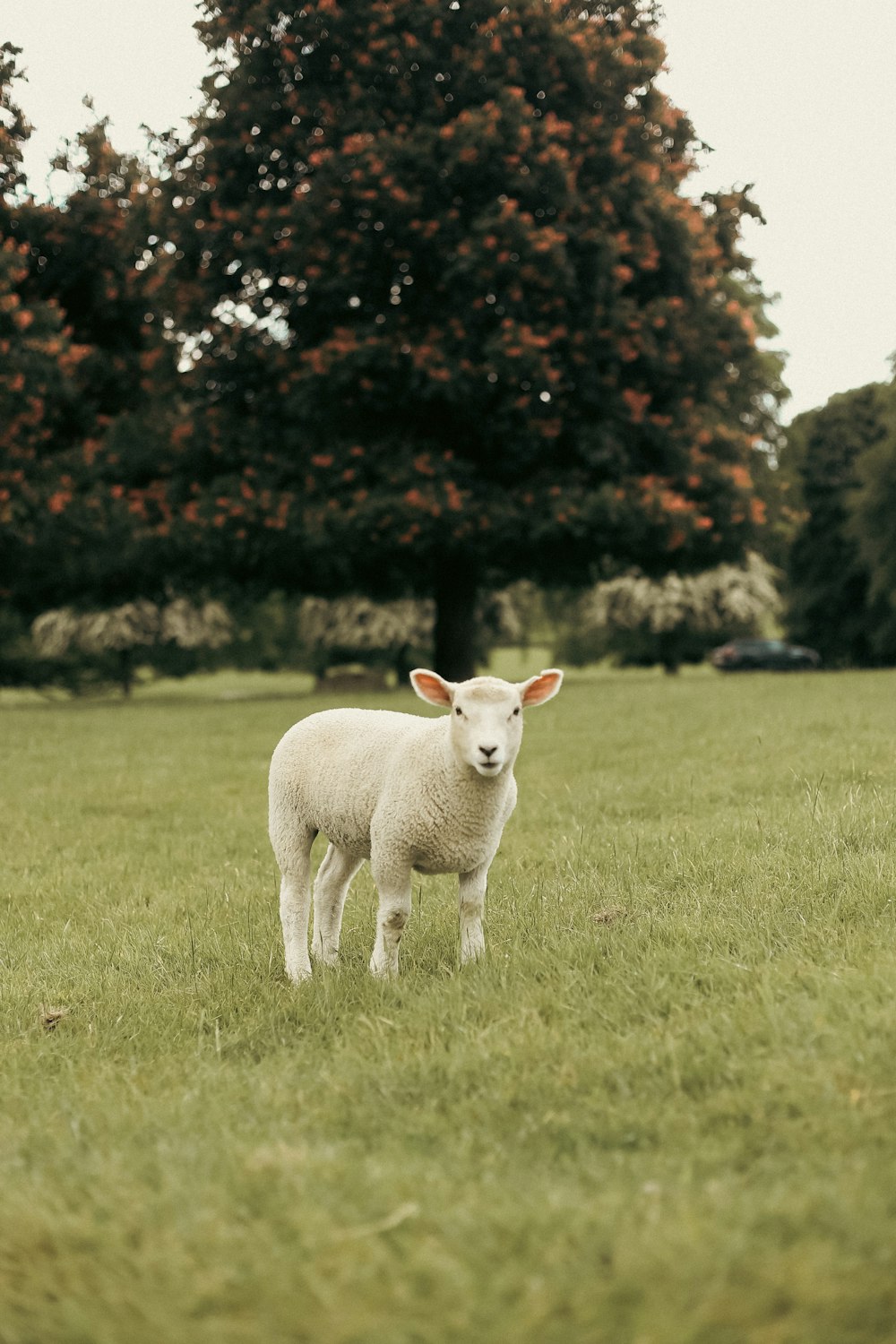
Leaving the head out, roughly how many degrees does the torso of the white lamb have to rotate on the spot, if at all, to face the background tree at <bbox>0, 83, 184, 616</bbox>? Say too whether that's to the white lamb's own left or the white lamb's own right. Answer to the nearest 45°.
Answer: approximately 135° to the white lamb's own left

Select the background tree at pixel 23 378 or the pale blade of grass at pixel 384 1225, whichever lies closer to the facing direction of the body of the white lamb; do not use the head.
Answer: the pale blade of grass

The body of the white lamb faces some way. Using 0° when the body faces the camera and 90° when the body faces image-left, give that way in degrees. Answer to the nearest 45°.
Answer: approximately 315°

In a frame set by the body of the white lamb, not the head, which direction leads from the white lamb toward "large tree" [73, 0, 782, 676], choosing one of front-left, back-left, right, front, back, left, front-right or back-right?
back-left

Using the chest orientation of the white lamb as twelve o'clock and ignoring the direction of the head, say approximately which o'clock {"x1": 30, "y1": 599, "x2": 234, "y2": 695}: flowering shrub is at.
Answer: The flowering shrub is roughly at 7 o'clock from the white lamb.

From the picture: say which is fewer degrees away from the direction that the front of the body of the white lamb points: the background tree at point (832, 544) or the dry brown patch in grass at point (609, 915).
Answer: the dry brown patch in grass
